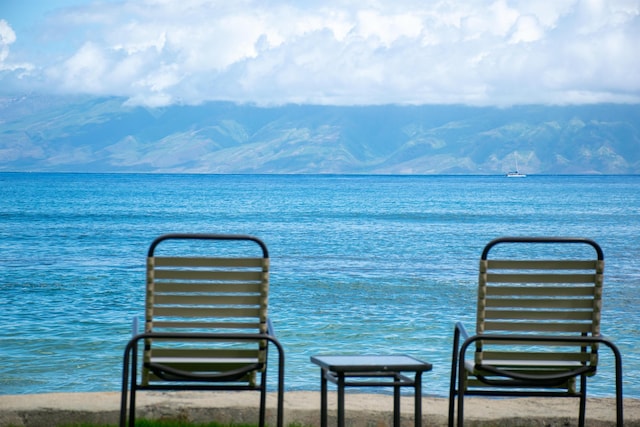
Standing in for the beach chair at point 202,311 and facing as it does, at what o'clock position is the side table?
The side table is roughly at 4 o'clock from the beach chair.

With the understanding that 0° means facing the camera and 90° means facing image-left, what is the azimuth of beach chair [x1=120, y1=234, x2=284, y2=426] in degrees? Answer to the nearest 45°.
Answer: approximately 180°
